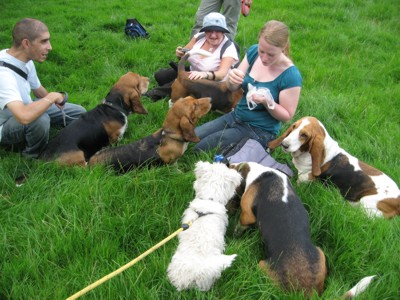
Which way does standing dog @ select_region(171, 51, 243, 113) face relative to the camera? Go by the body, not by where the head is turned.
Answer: to the viewer's right

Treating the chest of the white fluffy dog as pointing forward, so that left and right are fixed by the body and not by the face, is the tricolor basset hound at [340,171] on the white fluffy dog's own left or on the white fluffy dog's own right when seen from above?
on the white fluffy dog's own right

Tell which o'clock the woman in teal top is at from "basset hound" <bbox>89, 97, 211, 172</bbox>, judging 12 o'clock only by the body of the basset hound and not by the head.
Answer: The woman in teal top is roughly at 12 o'clock from the basset hound.

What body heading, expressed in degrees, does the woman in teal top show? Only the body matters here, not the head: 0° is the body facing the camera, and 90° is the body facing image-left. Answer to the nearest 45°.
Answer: approximately 45°

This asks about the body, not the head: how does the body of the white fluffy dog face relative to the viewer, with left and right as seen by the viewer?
facing away from the viewer

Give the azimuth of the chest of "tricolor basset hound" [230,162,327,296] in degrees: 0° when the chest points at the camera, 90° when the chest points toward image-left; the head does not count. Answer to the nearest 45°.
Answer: approximately 135°

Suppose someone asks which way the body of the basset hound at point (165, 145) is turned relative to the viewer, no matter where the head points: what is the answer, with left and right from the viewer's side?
facing to the right of the viewer

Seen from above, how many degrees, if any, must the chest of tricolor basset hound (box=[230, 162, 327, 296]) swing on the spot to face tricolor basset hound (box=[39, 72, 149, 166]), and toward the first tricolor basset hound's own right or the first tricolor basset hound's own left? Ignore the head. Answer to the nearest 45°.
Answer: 0° — it already faces it

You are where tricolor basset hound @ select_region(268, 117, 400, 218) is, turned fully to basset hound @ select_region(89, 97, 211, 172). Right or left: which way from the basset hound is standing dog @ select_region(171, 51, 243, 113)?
right

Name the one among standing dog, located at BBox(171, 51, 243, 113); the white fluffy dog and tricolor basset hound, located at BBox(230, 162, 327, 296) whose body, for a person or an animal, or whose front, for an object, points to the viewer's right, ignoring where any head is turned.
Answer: the standing dog
